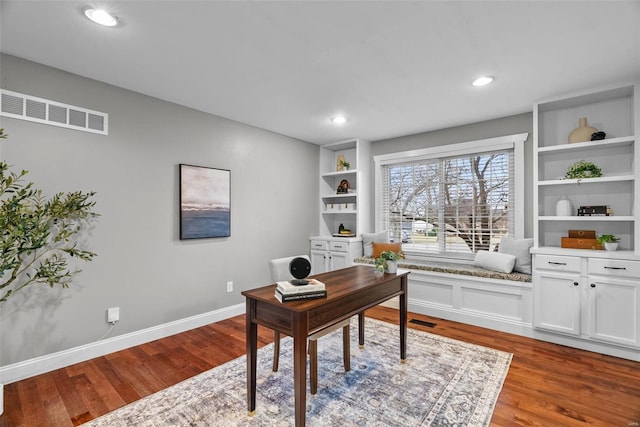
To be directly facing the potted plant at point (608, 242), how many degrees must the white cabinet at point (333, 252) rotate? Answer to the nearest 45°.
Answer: approximately 90° to its left

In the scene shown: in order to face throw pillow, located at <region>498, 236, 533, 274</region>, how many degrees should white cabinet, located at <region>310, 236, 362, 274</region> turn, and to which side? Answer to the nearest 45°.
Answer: approximately 90° to its left

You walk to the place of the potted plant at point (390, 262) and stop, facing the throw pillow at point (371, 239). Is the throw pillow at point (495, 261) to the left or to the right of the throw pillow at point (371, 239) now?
right

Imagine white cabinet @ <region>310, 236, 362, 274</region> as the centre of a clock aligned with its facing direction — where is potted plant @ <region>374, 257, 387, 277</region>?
The potted plant is roughly at 10 o'clock from the white cabinet.

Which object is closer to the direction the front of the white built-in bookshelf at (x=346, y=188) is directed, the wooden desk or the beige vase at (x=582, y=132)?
the wooden desk

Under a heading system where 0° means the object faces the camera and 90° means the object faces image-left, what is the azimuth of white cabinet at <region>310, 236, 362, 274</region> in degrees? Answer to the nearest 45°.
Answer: approximately 45°

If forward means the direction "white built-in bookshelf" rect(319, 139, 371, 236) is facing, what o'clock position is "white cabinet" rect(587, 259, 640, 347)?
"white cabinet" rect(587, 259, 640, 347) is roughly at 9 o'clock from "white built-in bookshelf" rect(319, 139, 371, 236).

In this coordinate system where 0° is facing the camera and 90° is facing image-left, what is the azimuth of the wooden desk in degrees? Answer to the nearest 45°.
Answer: approximately 135°

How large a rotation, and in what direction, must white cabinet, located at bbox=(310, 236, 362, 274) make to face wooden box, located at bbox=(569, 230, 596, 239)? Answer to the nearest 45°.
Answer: approximately 90° to its left

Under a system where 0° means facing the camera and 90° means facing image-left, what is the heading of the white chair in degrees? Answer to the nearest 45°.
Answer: approximately 315°

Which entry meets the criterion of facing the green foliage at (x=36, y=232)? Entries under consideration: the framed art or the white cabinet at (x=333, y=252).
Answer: the white cabinet

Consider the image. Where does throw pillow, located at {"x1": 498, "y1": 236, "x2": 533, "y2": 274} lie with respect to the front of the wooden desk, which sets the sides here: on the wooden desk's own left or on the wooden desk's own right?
on the wooden desk's own right

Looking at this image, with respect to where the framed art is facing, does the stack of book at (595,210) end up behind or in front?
in front

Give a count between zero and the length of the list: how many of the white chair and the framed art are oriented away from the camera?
0

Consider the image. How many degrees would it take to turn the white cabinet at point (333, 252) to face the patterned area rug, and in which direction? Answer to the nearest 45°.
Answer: approximately 45° to its left
